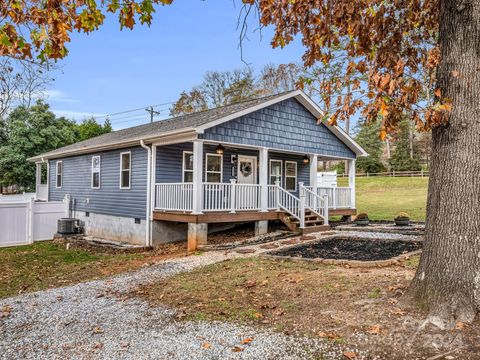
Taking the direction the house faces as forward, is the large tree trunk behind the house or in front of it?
in front

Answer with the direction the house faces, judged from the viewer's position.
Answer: facing the viewer and to the right of the viewer

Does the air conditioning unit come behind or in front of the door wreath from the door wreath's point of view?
behind

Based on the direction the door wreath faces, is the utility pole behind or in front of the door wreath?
behind

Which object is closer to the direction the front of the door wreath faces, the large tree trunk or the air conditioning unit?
the large tree trunk

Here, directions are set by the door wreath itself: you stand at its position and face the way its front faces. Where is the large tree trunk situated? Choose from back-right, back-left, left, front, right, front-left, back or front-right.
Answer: front-right

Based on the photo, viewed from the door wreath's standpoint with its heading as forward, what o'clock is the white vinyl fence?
The white vinyl fence is roughly at 4 o'clock from the door wreath.

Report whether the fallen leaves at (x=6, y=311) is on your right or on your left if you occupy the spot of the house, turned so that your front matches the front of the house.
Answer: on your right

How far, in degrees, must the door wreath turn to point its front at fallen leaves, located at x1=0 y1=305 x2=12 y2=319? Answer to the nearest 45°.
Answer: approximately 45° to its right

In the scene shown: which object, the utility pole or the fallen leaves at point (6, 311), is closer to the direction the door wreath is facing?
the fallen leaves
